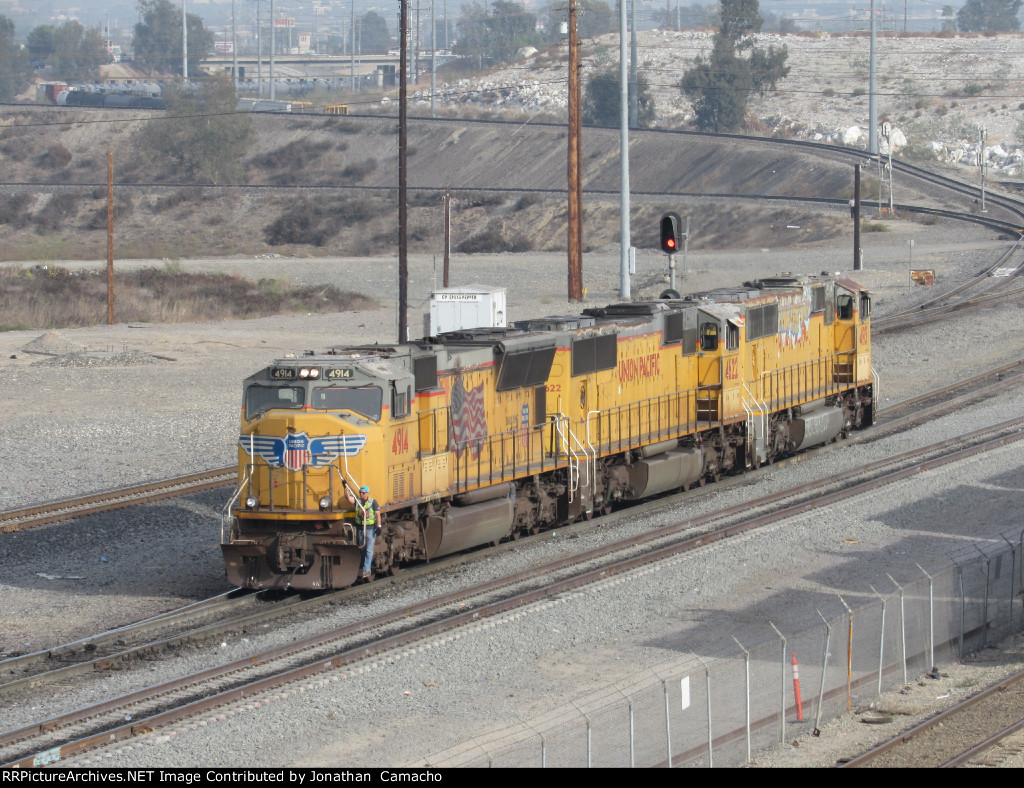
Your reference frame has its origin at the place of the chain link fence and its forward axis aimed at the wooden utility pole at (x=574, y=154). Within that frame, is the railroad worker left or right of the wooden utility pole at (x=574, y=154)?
left

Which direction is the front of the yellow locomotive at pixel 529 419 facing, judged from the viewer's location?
facing the viewer and to the left of the viewer

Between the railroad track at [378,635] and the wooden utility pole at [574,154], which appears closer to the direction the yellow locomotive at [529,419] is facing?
the railroad track

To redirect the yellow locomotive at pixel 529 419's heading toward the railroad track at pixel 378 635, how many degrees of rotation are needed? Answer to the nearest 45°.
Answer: approximately 45° to its left

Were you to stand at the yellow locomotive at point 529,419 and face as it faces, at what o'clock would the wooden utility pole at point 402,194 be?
The wooden utility pole is roughly at 4 o'clock from the yellow locomotive.

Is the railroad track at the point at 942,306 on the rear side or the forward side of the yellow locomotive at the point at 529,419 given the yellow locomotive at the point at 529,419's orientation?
on the rear side

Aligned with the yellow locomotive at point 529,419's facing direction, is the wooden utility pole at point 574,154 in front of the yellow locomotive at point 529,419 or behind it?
behind

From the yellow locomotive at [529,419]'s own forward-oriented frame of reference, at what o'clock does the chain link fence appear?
The chain link fence is roughly at 10 o'clock from the yellow locomotive.
